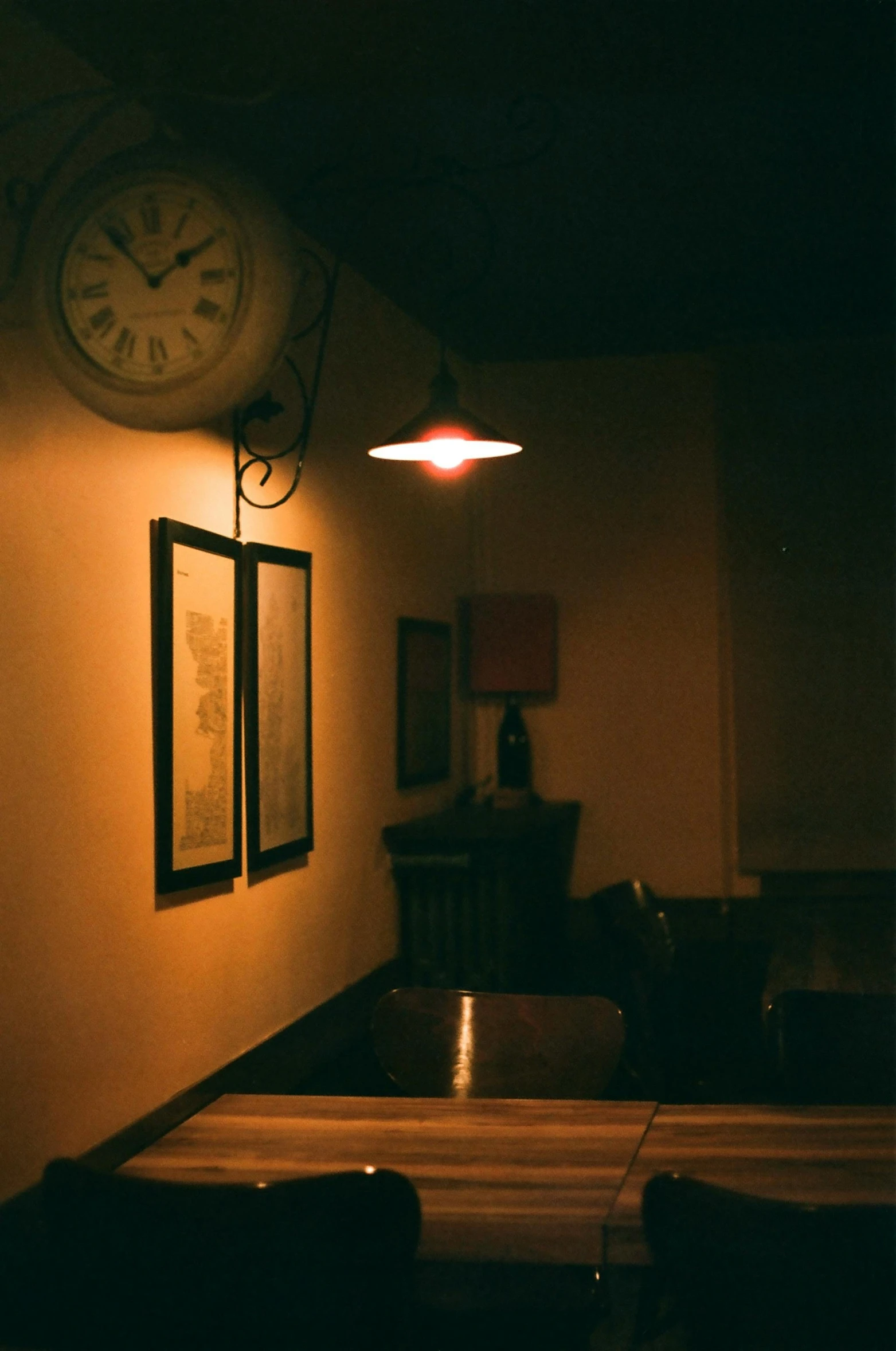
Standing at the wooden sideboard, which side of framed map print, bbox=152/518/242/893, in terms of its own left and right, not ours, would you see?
left

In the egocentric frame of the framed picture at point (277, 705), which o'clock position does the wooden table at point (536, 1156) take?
The wooden table is roughly at 1 o'clock from the framed picture.

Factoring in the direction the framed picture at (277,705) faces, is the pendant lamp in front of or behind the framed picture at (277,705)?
in front

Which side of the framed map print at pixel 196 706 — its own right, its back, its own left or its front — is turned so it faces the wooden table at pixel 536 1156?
front

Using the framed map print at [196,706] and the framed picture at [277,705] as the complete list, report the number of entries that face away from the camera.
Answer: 0

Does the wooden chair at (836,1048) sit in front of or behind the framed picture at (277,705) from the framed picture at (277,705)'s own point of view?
in front

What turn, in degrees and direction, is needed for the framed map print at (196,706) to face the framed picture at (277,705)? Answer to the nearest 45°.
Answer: approximately 90° to its left

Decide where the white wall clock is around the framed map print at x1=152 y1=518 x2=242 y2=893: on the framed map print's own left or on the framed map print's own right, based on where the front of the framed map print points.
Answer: on the framed map print's own right

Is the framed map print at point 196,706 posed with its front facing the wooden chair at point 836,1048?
yes

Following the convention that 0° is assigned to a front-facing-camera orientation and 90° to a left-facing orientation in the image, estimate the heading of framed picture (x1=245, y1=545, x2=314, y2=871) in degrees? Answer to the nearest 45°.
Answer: approximately 315°

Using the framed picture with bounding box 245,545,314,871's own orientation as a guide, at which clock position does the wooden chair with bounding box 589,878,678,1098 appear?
The wooden chair is roughly at 11 o'clock from the framed picture.

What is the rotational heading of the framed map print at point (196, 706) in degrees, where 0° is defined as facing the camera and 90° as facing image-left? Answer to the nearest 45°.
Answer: approximately 315°

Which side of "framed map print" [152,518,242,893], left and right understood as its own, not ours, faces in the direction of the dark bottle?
left
